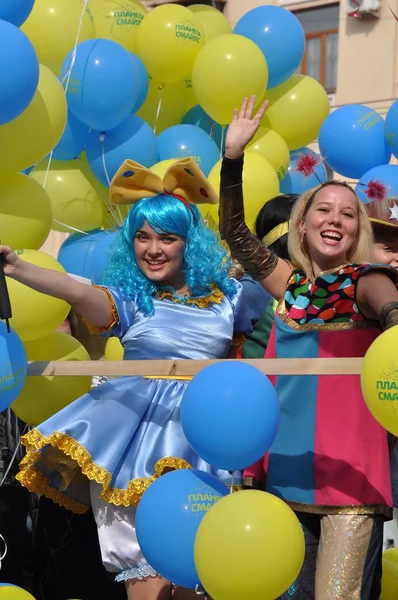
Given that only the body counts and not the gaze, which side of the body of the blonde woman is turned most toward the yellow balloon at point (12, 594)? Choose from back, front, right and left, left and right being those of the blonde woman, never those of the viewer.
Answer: right

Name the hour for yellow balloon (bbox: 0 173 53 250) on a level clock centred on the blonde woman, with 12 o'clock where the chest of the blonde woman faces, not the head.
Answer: The yellow balloon is roughly at 4 o'clock from the blonde woman.

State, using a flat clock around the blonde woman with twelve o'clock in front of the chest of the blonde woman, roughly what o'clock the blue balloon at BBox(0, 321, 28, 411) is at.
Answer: The blue balloon is roughly at 3 o'clock from the blonde woman.

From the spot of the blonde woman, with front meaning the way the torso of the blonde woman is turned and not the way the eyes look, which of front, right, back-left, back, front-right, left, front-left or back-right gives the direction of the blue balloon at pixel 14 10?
back-right

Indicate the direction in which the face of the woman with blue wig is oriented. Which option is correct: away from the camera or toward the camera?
toward the camera

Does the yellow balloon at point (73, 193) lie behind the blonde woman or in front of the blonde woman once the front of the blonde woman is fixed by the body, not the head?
behind

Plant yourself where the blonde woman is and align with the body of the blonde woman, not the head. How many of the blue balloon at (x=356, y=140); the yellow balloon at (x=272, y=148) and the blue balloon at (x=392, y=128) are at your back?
3

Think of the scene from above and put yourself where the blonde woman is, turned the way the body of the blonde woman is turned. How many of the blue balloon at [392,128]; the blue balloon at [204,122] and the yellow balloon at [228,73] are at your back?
3

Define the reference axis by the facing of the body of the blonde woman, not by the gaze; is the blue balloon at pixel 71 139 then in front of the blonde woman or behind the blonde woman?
behind

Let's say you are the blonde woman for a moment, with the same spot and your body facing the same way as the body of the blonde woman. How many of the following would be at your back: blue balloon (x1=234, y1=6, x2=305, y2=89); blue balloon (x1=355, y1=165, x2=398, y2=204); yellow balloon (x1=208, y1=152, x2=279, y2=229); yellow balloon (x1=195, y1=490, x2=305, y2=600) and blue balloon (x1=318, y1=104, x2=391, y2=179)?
4

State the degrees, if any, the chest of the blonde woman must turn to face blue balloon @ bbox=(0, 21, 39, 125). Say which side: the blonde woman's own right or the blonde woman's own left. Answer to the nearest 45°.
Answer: approximately 135° to the blonde woman's own right

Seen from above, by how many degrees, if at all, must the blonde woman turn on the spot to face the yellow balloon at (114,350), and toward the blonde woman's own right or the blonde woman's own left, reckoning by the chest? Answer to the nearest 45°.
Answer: approximately 135° to the blonde woman's own right

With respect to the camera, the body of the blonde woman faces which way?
toward the camera
